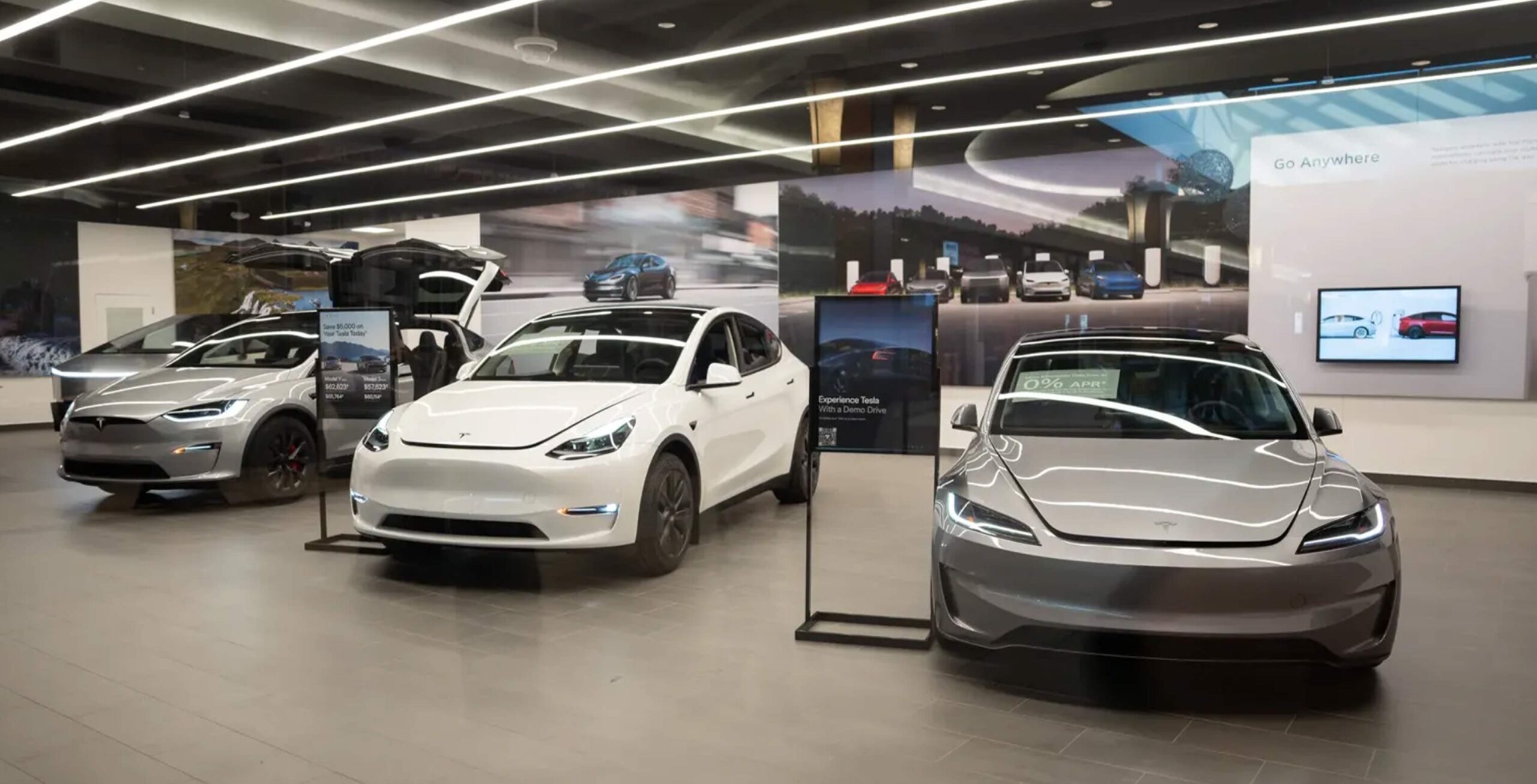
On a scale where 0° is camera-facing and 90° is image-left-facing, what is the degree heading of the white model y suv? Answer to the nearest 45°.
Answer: approximately 45°

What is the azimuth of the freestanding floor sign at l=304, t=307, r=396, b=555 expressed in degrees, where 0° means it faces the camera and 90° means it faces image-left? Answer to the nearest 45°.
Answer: approximately 0°

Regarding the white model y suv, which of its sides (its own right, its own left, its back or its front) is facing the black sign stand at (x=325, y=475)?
right

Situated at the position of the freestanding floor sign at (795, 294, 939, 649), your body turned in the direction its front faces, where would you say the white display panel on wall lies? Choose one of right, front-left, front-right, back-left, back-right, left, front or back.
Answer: back-left

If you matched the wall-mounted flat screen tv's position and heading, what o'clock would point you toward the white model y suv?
The white model y suv is roughly at 1 o'clock from the wall-mounted flat screen tv.

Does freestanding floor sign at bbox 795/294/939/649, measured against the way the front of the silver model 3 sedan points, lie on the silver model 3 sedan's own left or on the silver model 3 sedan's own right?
on the silver model 3 sedan's own right

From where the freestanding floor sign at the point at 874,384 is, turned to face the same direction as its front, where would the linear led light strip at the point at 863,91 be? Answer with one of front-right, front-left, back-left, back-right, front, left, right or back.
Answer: back

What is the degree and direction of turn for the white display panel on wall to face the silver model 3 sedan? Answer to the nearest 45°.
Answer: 0° — it already faces it

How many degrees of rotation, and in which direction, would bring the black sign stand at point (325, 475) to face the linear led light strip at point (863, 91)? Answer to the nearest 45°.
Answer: approximately 135° to its left

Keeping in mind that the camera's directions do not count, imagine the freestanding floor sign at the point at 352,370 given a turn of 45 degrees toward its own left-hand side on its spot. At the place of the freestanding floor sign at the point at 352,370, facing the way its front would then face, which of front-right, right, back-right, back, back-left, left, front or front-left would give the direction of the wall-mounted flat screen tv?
front-left
